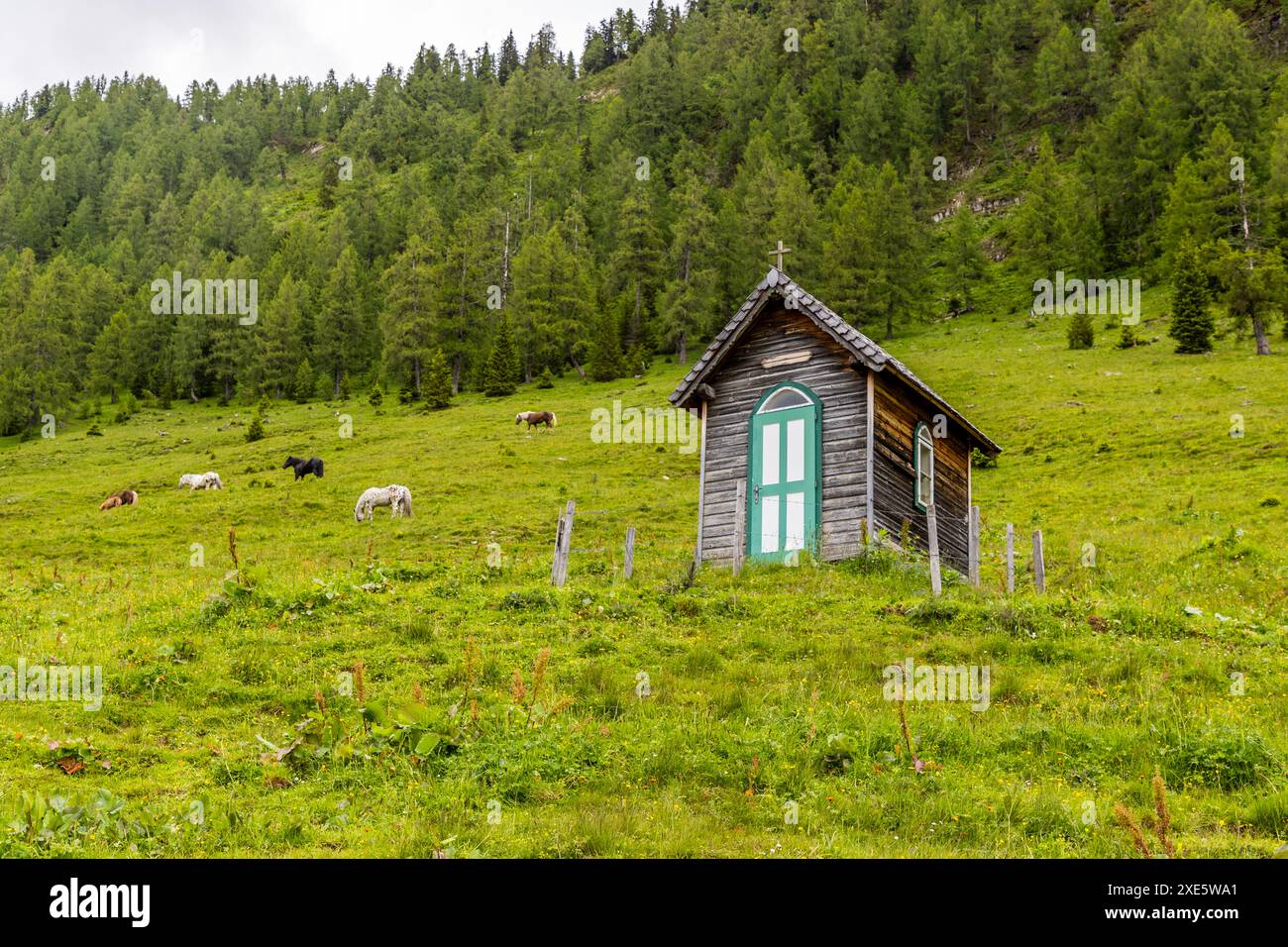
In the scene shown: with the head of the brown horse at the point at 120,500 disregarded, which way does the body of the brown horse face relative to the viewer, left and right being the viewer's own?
facing to the left of the viewer

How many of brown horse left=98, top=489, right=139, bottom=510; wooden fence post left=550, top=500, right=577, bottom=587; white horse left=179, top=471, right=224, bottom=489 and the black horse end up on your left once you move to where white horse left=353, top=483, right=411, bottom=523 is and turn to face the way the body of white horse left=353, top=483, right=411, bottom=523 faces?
1

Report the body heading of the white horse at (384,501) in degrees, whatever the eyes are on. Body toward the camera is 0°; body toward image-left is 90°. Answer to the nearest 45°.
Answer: approximately 90°

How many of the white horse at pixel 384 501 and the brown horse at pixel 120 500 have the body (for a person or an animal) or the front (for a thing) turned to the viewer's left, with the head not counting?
2

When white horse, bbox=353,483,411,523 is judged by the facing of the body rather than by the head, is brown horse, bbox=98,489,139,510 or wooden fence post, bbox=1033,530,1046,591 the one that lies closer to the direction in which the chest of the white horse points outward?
the brown horse

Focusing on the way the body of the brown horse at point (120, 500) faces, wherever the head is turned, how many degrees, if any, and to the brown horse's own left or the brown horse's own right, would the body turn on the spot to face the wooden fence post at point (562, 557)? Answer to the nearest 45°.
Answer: approximately 90° to the brown horse's own left

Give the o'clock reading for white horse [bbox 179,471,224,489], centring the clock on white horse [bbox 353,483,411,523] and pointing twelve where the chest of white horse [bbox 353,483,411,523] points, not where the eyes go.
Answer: white horse [bbox 179,471,224,489] is roughly at 2 o'clock from white horse [bbox 353,483,411,523].
